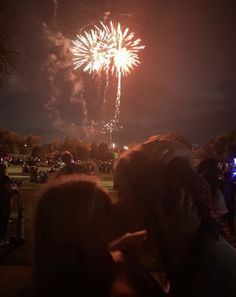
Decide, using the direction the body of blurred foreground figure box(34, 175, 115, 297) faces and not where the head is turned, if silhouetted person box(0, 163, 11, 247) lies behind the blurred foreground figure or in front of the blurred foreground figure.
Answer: in front

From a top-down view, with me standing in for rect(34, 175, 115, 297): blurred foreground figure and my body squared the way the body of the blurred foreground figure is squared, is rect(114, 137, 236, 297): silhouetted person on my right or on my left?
on my right

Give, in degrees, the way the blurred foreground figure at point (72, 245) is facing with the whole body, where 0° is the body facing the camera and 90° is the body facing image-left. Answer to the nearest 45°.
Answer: approximately 180°
